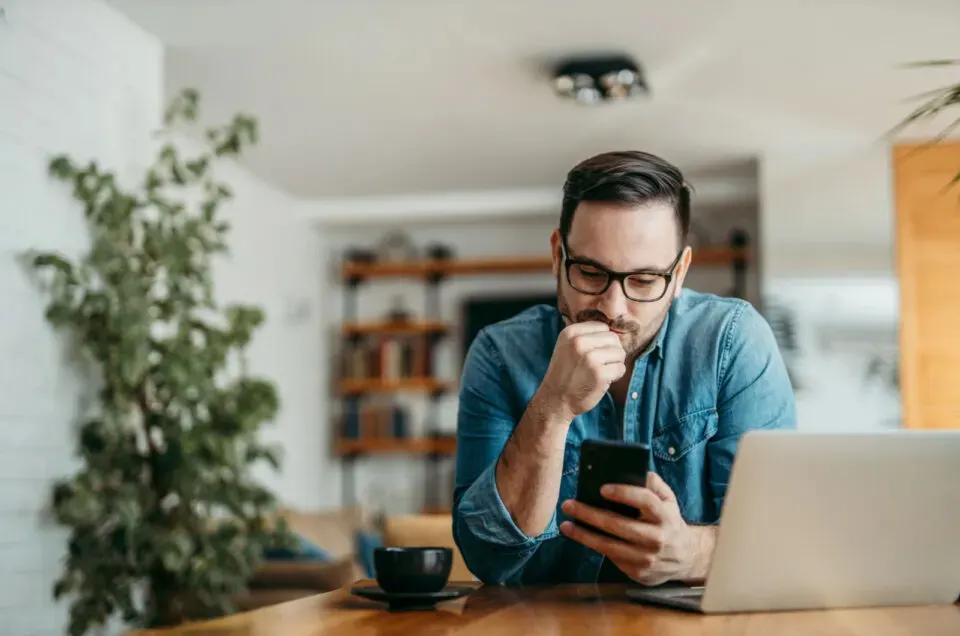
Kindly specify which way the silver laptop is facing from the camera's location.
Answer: facing away from the viewer and to the left of the viewer

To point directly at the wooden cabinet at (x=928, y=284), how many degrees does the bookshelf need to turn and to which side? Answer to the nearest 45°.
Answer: approximately 45° to its left

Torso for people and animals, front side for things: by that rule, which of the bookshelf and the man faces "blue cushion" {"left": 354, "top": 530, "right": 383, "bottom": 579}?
the bookshelf

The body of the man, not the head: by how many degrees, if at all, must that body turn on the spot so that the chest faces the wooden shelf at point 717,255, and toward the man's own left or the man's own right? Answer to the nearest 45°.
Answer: approximately 180°

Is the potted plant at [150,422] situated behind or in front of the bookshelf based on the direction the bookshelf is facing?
in front

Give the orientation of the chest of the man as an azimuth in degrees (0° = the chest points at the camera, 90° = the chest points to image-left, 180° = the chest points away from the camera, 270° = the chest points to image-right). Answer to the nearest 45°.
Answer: approximately 0°

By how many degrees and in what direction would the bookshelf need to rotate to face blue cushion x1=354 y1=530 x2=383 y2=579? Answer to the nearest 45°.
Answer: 0° — it already faces it

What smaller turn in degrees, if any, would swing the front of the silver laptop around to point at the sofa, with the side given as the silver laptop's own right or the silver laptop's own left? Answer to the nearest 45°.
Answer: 0° — it already faces it

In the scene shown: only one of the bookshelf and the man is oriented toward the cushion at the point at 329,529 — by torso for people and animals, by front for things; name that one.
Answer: the bookshelf

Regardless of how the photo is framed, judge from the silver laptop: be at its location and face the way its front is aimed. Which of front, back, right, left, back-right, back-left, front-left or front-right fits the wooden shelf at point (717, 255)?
front-right
